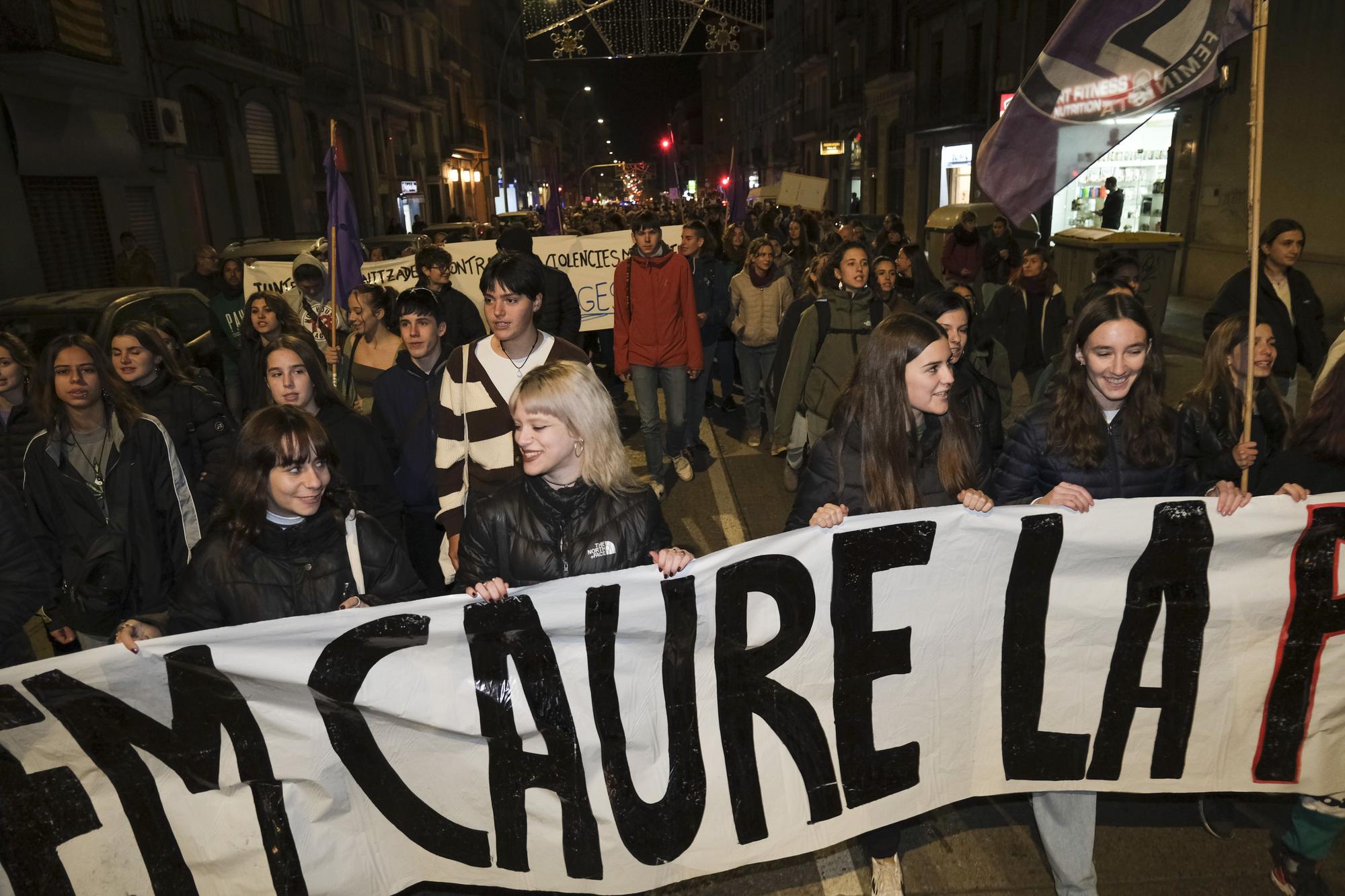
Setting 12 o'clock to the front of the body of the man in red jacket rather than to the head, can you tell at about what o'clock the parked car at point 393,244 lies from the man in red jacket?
The parked car is roughly at 5 o'clock from the man in red jacket.

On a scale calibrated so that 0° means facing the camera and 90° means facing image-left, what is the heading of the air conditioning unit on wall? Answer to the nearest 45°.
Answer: approximately 315°

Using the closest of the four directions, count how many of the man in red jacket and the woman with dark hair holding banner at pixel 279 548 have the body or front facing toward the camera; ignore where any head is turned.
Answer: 2

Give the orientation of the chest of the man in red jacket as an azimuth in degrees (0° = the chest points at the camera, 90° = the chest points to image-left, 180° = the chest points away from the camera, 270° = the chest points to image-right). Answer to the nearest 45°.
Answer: approximately 0°

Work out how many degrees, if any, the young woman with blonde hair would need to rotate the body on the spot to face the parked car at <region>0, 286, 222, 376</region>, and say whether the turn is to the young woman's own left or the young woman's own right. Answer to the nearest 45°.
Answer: approximately 135° to the young woman's own right

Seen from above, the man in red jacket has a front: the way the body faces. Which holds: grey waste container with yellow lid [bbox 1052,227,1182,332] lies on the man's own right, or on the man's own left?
on the man's own left

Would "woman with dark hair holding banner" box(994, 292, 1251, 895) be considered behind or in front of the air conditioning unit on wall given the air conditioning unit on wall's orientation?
in front

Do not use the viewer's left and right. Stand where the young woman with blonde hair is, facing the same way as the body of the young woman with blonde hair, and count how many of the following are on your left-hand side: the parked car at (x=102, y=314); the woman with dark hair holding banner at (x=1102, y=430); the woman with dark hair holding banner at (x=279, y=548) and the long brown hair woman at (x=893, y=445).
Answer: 2

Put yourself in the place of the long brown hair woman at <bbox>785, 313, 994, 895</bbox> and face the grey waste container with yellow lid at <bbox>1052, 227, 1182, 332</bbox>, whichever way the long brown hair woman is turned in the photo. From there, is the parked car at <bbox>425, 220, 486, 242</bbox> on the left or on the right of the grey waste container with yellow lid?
left

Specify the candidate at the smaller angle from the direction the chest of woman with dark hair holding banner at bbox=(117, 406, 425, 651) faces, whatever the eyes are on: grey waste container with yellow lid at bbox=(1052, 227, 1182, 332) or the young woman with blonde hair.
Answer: the young woman with blonde hair

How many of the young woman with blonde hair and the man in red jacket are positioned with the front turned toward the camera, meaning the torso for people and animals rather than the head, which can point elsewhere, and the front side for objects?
2

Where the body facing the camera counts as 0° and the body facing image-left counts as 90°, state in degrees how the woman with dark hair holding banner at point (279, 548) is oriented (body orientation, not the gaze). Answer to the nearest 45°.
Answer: approximately 0°
